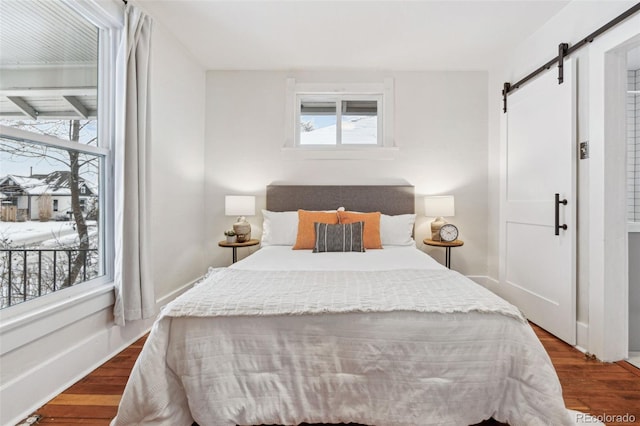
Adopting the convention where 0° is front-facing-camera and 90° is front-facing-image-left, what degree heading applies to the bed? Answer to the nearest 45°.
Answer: approximately 0°

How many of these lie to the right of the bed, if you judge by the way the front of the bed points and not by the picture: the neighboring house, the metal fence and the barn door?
2

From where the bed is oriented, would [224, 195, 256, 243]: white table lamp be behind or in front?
behind

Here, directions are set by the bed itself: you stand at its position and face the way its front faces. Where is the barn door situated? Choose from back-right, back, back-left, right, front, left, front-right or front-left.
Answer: back-left

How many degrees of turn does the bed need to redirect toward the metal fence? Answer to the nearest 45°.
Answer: approximately 90° to its right

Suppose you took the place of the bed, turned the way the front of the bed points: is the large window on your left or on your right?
on your right

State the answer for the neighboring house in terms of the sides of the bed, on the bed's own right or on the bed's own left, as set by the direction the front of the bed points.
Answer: on the bed's own right

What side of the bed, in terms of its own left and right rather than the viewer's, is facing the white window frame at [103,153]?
right

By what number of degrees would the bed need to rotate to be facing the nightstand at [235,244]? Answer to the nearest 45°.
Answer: approximately 135° to its right
